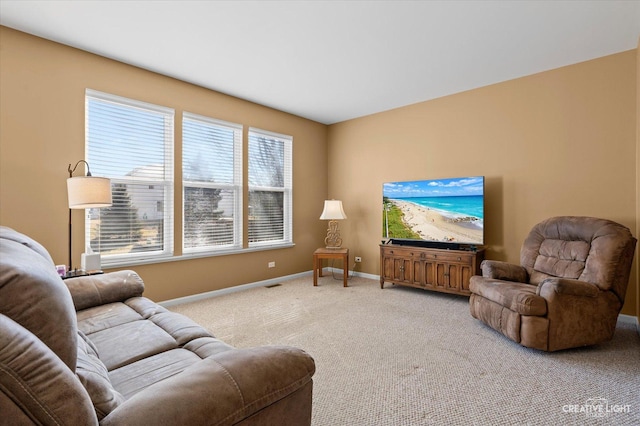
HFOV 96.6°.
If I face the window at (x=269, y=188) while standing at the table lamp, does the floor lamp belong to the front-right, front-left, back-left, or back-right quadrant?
front-left

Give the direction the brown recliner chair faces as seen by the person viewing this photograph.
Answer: facing the viewer and to the left of the viewer

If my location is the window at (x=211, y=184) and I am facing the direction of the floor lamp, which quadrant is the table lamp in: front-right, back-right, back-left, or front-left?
back-left

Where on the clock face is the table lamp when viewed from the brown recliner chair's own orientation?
The table lamp is roughly at 2 o'clock from the brown recliner chair.

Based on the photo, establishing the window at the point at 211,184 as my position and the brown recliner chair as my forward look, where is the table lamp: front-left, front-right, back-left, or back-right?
front-left

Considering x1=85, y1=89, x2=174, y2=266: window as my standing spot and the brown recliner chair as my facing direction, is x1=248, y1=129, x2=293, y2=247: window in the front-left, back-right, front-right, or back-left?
front-left

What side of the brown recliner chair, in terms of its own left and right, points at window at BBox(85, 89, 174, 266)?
front

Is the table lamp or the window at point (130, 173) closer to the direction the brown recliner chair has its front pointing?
the window

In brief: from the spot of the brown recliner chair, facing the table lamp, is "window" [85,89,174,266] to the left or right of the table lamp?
left

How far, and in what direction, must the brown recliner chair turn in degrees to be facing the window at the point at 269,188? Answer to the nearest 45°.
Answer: approximately 45° to its right

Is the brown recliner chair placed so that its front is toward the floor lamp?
yes
